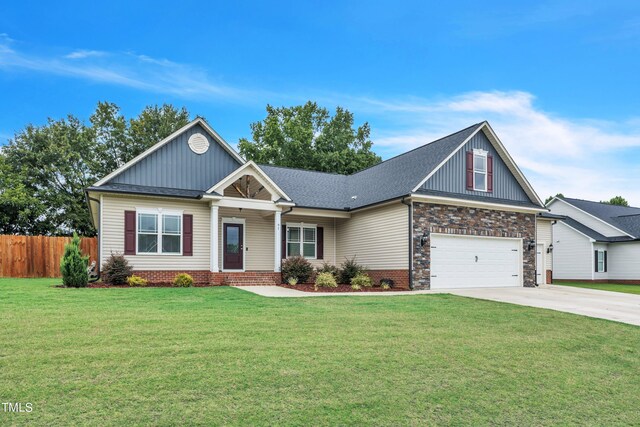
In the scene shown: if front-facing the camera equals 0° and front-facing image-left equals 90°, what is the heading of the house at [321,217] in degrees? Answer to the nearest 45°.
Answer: approximately 45°

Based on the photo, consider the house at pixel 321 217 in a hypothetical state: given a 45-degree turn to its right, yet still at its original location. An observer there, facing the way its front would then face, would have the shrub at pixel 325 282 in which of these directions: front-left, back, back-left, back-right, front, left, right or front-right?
left

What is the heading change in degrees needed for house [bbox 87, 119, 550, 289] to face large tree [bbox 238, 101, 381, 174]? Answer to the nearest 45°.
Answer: approximately 135° to its right

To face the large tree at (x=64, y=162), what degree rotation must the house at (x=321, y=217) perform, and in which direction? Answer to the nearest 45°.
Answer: approximately 90° to its right

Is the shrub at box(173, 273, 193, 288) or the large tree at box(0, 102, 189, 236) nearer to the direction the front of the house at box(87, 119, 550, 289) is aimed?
the shrub

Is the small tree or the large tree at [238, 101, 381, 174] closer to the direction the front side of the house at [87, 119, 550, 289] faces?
the small tree

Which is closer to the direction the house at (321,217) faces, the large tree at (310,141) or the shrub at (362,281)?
the shrub
